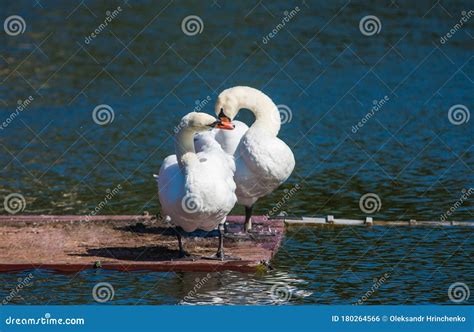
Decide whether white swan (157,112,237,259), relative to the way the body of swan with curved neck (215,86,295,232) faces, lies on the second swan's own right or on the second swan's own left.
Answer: on the second swan's own right
